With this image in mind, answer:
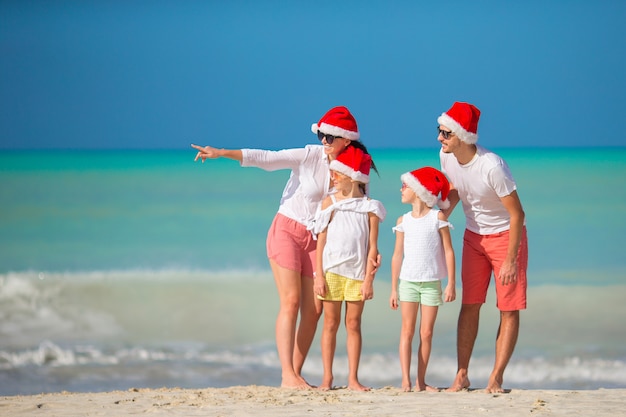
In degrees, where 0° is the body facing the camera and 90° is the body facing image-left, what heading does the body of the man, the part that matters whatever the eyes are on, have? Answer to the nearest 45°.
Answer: approximately 45°

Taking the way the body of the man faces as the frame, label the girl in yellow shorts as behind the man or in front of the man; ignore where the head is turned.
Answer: in front
